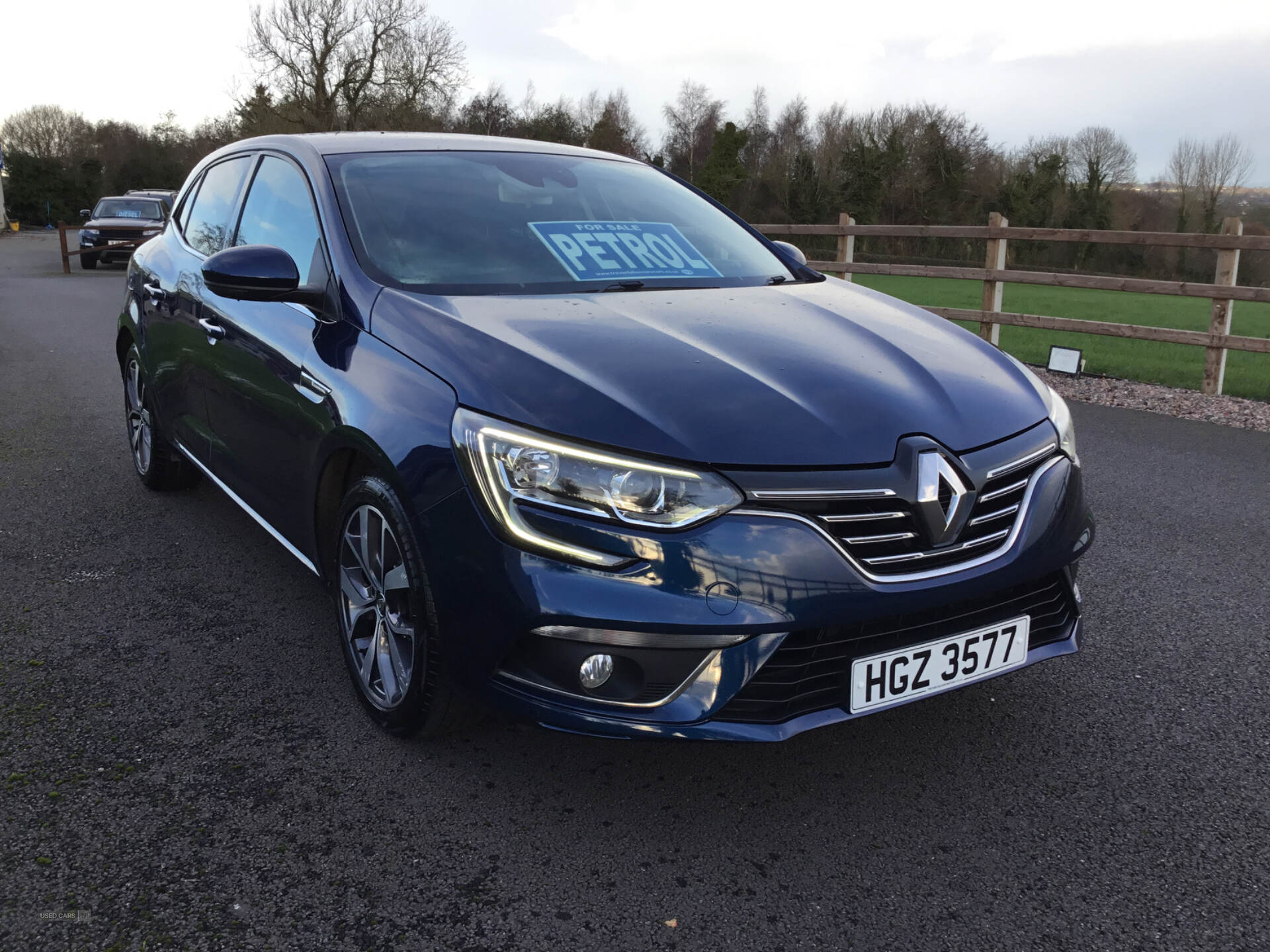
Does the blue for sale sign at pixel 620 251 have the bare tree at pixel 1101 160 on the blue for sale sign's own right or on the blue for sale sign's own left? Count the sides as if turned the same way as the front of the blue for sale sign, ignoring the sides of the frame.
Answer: on the blue for sale sign's own left

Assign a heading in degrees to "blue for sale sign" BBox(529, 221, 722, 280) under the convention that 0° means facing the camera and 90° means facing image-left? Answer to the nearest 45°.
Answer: approximately 315°

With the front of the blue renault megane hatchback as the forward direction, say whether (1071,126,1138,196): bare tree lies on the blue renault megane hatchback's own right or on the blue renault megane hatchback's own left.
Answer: on the blue renault megane hatchback's own left

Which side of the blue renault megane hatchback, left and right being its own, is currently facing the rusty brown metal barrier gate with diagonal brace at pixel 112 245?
back

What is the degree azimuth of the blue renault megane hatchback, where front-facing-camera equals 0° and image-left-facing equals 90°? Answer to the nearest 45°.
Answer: approximately 315°

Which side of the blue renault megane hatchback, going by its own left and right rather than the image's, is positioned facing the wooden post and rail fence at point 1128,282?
left
